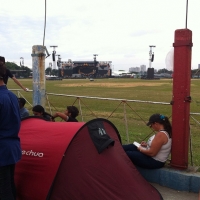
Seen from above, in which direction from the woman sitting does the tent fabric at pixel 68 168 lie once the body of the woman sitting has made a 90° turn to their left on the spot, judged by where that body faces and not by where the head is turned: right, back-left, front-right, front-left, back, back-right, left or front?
front-right

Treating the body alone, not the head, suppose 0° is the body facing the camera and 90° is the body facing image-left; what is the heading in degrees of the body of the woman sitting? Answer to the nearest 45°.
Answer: approximately 90°

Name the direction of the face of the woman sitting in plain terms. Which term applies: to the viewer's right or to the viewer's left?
to the viewer's left
